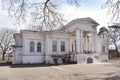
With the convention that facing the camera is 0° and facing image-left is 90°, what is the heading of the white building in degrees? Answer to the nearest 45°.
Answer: approximately 315°
